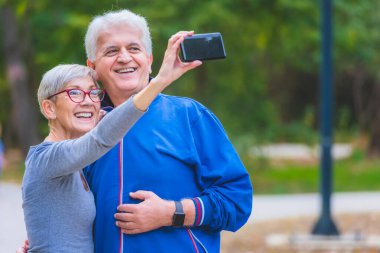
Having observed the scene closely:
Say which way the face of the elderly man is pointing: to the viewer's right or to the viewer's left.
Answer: to the viewer's right

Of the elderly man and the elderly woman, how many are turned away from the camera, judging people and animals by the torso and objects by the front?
0

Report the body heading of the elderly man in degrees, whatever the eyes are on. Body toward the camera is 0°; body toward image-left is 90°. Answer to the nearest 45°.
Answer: approximately 45°

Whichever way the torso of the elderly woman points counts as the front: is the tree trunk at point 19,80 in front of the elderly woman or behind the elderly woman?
behind

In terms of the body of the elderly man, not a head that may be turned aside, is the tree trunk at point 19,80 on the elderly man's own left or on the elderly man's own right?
on the elderly man's own right
